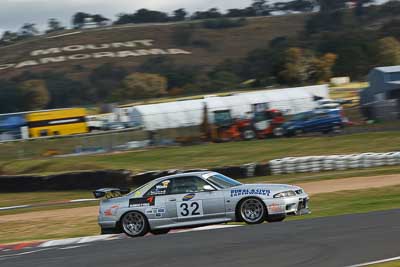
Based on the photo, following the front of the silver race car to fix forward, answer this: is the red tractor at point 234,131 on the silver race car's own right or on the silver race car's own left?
on the silver race car's own left

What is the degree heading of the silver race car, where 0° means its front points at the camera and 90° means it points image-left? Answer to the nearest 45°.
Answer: approximately 270°

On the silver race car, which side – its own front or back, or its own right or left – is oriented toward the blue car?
left

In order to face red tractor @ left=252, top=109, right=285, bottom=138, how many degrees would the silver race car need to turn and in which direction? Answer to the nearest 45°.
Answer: approximately 90° to its left

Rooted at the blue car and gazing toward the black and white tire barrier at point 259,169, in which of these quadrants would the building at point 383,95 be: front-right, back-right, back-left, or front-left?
back-left
